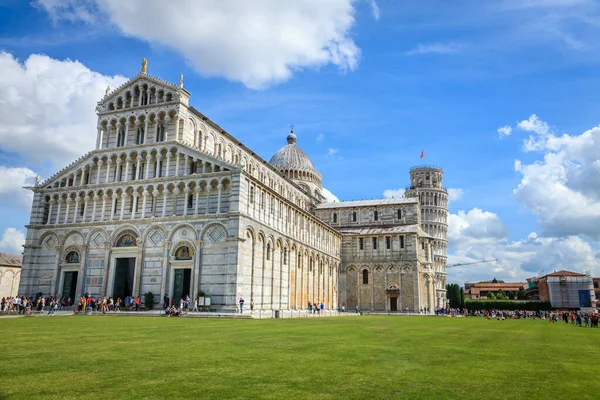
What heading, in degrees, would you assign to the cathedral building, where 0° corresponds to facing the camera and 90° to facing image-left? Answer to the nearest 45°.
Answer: approximately 45°
